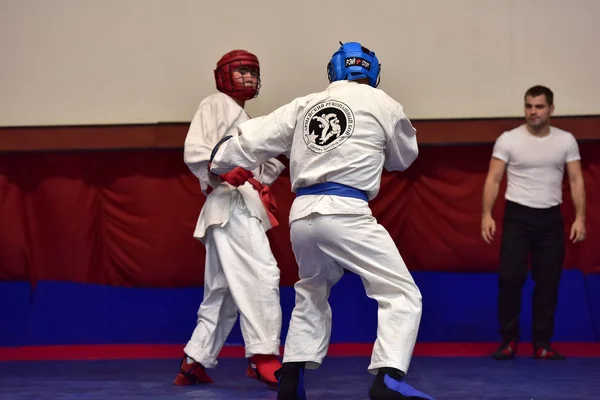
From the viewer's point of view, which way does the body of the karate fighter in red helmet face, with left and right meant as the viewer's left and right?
facing the viewer and to the right of the viewer

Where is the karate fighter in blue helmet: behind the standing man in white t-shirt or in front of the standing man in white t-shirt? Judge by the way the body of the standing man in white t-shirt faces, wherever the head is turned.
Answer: in front

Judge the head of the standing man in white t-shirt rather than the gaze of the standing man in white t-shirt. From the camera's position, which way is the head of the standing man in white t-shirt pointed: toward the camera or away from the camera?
toward the camera

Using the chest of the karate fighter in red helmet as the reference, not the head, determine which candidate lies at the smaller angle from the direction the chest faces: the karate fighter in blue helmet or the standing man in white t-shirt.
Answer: the karate fighter in blue helmet

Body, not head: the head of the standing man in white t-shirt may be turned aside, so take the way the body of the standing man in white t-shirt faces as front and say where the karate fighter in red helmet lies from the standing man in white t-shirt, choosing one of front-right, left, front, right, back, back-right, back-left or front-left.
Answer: front-right

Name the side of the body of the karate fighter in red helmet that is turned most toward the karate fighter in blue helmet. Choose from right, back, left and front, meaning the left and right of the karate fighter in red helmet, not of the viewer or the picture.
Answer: front

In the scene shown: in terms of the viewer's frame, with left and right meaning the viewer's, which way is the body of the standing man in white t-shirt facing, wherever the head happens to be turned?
facing the viewer

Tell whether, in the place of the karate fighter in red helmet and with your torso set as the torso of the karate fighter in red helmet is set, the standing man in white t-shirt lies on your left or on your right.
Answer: on your left

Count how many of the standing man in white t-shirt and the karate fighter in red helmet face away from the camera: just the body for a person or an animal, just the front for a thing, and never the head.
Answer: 0
